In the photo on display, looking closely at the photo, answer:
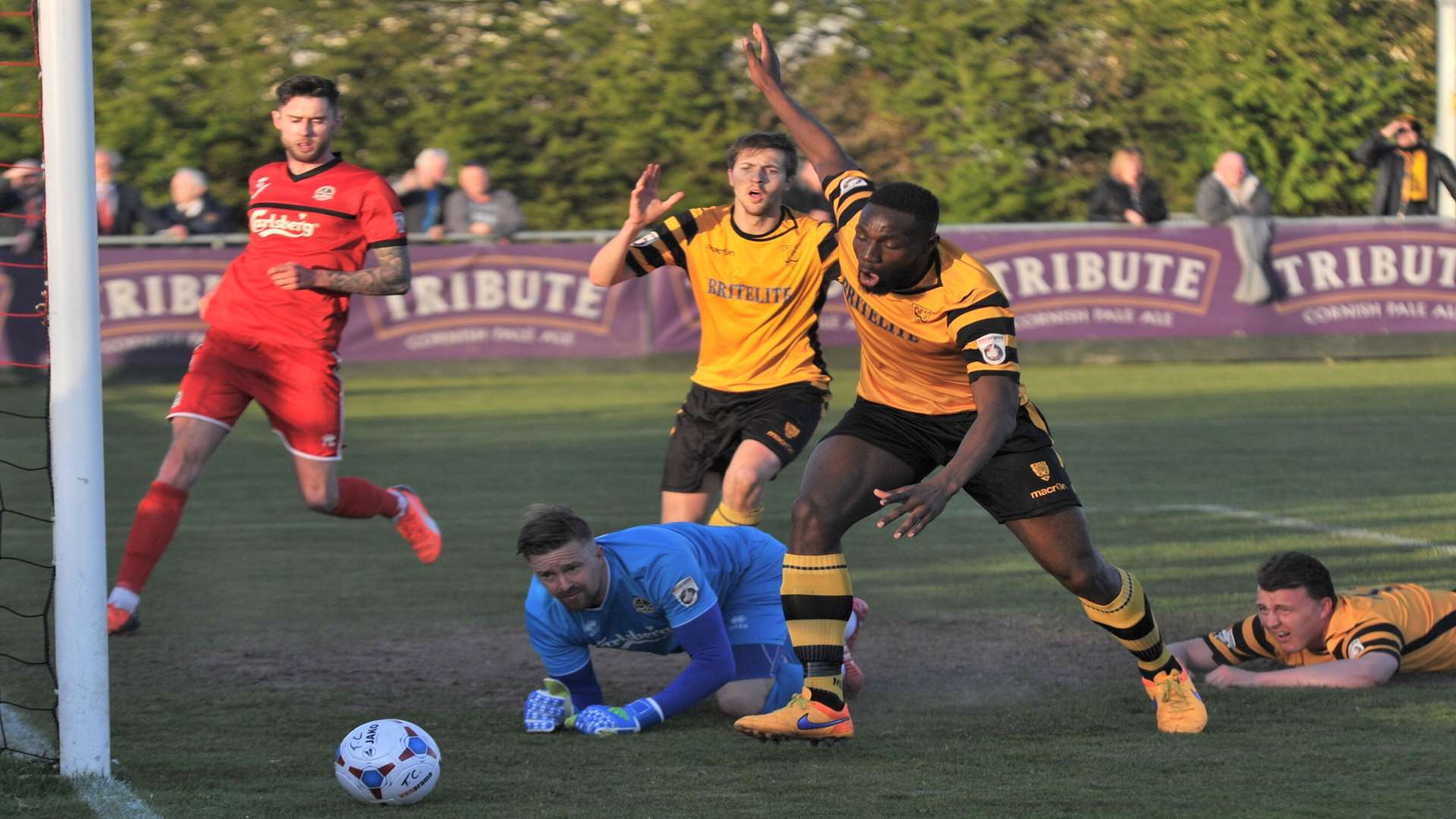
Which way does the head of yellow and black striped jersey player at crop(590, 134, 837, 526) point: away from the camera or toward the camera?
toward the camera

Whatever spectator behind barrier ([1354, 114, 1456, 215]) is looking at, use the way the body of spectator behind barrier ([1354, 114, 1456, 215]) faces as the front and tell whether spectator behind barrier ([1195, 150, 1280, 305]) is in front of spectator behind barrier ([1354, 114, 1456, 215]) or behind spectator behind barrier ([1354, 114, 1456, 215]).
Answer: in front

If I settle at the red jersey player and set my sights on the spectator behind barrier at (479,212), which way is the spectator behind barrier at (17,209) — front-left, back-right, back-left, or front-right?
front-left

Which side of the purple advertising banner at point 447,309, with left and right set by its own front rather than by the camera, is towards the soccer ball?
front

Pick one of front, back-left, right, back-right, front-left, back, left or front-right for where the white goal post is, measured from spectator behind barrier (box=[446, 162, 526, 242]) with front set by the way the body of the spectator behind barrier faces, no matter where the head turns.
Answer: front

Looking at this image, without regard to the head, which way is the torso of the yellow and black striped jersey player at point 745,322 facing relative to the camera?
toward the camera

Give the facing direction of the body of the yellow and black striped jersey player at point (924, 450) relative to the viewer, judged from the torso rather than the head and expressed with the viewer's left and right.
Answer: facing the viewer and to the left of the viewer

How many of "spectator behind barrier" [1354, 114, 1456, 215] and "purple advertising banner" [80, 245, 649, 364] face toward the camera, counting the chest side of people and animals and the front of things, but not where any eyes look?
2

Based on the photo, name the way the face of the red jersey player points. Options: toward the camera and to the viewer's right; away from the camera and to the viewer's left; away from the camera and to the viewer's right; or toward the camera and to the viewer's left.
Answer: toward the camera and to the viewer's right

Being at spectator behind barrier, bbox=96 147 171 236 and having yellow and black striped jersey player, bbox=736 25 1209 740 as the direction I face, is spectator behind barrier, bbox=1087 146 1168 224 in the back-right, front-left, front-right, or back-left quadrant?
front-left

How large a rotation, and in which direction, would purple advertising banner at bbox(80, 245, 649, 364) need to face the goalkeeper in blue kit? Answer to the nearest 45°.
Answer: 0° — it already faces them

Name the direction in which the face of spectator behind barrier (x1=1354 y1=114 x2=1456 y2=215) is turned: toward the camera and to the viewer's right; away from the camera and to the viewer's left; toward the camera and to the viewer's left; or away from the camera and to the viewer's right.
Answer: toward the camera and to the viewer's left

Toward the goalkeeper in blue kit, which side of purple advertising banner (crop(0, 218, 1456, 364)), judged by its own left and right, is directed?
front

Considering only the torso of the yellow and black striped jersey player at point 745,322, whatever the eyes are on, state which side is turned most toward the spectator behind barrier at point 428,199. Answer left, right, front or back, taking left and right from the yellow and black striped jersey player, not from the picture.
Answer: back

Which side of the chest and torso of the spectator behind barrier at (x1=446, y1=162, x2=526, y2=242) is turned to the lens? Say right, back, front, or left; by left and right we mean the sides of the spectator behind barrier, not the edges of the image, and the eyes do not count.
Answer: front

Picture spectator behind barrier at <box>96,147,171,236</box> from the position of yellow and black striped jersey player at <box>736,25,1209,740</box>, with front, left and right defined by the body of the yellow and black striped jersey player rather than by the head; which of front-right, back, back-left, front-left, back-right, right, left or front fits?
right

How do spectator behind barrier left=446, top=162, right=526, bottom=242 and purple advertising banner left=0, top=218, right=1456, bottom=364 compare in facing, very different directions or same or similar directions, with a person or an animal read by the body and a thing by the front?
same or similar directions

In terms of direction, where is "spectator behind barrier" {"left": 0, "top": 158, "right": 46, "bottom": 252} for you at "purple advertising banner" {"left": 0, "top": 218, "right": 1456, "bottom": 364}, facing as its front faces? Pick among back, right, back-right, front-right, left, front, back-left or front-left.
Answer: right

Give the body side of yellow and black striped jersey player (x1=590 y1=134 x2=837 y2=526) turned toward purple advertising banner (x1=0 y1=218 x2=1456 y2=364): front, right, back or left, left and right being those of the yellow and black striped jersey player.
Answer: back

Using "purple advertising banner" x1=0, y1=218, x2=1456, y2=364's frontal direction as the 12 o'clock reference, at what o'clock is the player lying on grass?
The player lying on grass is roughly at 12 o'clock from the purple advertising banner.
